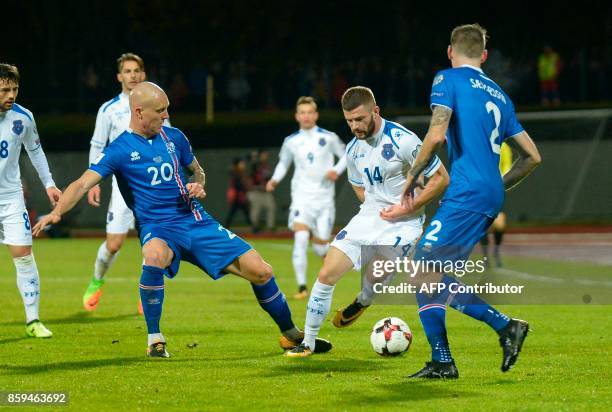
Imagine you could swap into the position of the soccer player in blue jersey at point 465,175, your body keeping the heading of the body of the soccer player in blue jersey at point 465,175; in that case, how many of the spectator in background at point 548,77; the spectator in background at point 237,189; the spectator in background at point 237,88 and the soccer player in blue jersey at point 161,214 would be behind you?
0

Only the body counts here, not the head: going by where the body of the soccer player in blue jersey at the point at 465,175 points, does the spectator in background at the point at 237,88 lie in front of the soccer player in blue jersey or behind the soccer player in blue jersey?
in front

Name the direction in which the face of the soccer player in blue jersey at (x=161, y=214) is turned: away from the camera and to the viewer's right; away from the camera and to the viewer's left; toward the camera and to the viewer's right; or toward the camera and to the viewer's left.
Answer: toward the camera and to the viewer's right

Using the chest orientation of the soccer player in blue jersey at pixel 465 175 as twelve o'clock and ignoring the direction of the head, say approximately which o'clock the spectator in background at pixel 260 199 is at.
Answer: The spectator in background is roughly at 1 o'clock from the soccer player in blue jersey.

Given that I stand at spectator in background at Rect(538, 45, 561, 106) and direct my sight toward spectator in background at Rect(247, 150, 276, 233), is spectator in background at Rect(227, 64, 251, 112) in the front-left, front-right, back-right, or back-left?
front-right

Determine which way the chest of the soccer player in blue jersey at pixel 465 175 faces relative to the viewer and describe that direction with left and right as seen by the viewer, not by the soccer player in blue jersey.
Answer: facing away from the viewer and to the left of the viewer

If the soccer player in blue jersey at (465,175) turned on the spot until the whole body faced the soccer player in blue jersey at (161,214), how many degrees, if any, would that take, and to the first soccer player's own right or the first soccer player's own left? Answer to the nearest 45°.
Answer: approximately 45° to the first soccer player's own left

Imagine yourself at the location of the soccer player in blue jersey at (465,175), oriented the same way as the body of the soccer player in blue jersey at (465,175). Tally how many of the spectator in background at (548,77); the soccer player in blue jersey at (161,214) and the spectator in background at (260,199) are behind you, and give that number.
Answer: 0

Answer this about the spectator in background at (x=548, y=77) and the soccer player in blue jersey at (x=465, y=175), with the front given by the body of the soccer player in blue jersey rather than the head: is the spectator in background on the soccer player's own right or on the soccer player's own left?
on the soccer player's own right

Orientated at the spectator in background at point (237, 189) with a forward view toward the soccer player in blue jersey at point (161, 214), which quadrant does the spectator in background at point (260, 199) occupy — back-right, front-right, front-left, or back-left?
front-left

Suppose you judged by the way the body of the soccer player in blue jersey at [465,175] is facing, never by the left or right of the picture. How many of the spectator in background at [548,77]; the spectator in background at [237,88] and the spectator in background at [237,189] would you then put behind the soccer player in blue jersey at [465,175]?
0
